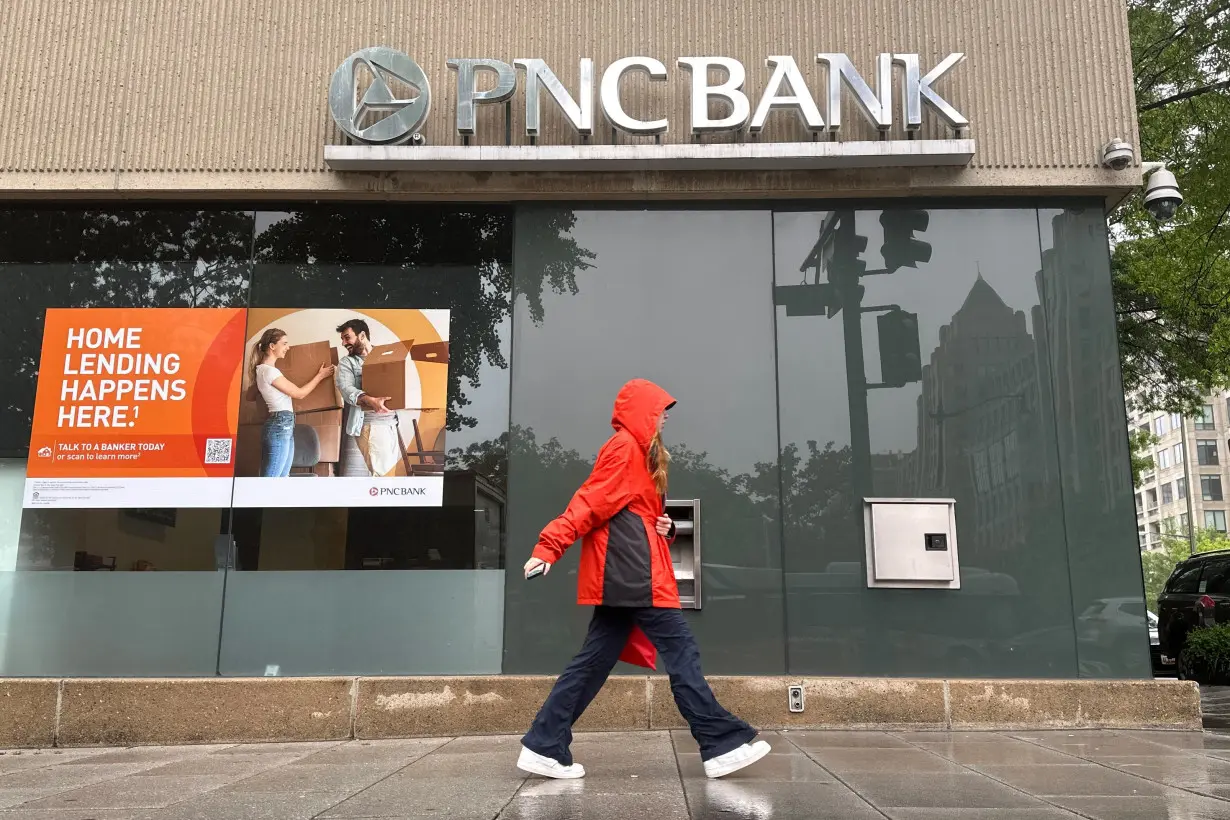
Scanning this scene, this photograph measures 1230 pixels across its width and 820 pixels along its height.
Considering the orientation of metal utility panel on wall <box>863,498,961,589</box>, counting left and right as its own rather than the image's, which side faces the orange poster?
right

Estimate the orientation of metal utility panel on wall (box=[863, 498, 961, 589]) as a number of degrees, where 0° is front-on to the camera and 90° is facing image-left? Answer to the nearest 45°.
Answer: approximately 0°

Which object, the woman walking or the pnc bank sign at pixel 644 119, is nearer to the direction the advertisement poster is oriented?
the woman walking

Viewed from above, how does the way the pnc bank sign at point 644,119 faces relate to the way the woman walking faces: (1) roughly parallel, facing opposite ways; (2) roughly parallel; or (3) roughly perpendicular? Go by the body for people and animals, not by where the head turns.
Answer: roughly perpendicular

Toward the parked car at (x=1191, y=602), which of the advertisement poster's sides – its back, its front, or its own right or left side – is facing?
left

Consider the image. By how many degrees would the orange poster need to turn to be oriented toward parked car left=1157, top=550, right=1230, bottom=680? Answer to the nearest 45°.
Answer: approximately 90° to its left

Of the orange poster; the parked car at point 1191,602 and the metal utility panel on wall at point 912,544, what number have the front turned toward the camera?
2
